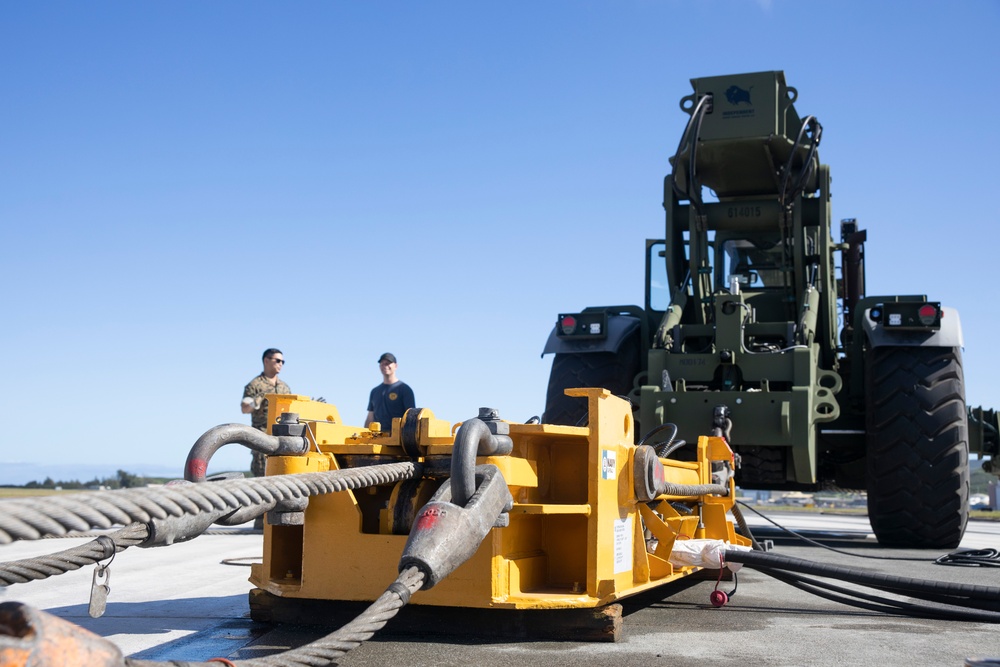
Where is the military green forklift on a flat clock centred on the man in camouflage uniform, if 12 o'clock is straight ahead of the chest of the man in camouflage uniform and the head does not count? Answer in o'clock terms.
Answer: The military green forklift is roughly at 11 o'clock from the man in camouflage uniform.

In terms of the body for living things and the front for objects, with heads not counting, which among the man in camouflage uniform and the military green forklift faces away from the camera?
the military green forklift

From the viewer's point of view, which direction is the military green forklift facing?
away from the camera

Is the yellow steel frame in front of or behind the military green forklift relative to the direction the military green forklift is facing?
behind

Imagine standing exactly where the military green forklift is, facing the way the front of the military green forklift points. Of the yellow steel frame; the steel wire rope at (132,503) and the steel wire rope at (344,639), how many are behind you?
3

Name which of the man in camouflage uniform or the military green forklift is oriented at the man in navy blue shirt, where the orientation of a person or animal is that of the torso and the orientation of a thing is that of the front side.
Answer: the man in camouflage uniform

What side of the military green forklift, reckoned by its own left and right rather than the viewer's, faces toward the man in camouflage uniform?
left

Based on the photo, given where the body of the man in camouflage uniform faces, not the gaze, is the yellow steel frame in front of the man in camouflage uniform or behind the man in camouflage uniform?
in front

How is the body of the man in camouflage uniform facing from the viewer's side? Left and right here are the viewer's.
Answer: facing the viewer and to the right of the viewer

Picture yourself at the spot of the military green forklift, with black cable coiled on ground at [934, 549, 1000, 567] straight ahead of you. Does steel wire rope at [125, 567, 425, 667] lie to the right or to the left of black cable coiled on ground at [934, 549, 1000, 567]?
right

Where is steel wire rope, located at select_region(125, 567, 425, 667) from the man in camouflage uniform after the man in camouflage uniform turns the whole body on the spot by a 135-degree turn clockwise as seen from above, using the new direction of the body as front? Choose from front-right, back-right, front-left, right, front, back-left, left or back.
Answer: left
